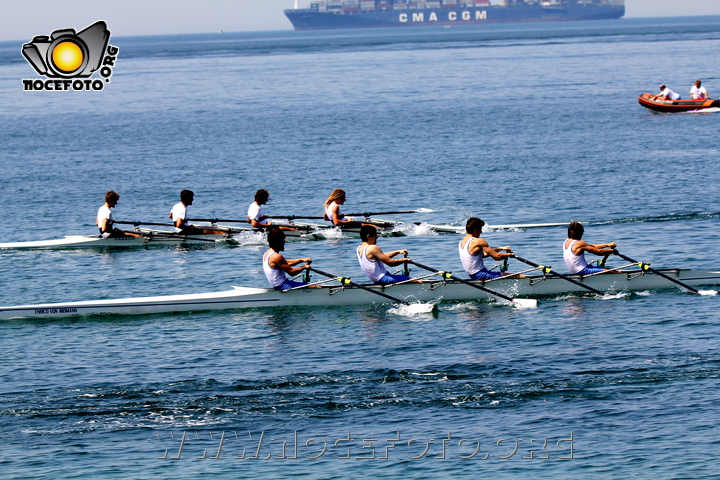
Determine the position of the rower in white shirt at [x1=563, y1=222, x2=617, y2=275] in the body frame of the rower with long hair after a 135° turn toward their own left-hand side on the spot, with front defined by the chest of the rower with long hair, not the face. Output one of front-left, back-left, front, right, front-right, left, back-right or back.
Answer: back

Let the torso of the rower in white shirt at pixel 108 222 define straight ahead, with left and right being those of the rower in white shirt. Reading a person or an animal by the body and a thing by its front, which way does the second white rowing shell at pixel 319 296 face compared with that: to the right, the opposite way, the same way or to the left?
the opposite way

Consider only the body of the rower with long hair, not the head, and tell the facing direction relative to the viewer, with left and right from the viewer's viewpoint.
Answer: facing to the right of the viewer

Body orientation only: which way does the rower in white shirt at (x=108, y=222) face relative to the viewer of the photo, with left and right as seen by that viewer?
facing to the right of the viewer

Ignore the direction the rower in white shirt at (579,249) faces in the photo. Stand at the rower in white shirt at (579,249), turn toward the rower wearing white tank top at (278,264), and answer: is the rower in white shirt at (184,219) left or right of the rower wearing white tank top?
right

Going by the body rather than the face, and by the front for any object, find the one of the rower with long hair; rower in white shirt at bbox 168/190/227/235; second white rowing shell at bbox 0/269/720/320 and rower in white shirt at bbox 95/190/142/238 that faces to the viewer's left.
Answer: the second white rowing shell

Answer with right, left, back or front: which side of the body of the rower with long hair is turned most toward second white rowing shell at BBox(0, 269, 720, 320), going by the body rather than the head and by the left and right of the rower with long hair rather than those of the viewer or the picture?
right

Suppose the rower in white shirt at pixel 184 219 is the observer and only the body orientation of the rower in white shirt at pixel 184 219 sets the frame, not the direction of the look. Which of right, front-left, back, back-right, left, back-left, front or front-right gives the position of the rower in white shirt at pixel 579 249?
front-right

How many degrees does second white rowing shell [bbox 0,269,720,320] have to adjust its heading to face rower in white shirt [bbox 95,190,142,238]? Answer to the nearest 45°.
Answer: approximately 45° to its right

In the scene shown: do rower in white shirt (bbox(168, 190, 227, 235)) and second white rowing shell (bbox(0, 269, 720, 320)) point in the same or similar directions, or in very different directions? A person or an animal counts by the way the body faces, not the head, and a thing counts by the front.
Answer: very different directions

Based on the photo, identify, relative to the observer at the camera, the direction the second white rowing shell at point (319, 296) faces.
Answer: facing to the left of the viewer

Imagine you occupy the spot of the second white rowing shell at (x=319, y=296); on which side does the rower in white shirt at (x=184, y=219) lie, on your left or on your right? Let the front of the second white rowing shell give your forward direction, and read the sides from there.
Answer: on your right

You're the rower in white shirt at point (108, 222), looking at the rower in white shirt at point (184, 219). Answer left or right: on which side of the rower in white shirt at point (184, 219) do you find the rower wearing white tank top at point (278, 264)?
right

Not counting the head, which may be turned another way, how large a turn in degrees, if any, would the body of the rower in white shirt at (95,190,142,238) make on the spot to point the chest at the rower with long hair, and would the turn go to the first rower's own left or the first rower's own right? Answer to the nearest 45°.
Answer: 0° — they already face them

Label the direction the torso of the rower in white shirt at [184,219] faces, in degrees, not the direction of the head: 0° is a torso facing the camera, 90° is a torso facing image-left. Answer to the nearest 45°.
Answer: approximately 270°

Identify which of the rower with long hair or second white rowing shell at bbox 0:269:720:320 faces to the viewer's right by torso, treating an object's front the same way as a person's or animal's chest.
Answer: the rower with long hair

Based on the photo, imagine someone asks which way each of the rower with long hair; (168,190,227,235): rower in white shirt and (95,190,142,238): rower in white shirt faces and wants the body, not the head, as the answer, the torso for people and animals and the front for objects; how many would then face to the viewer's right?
3
